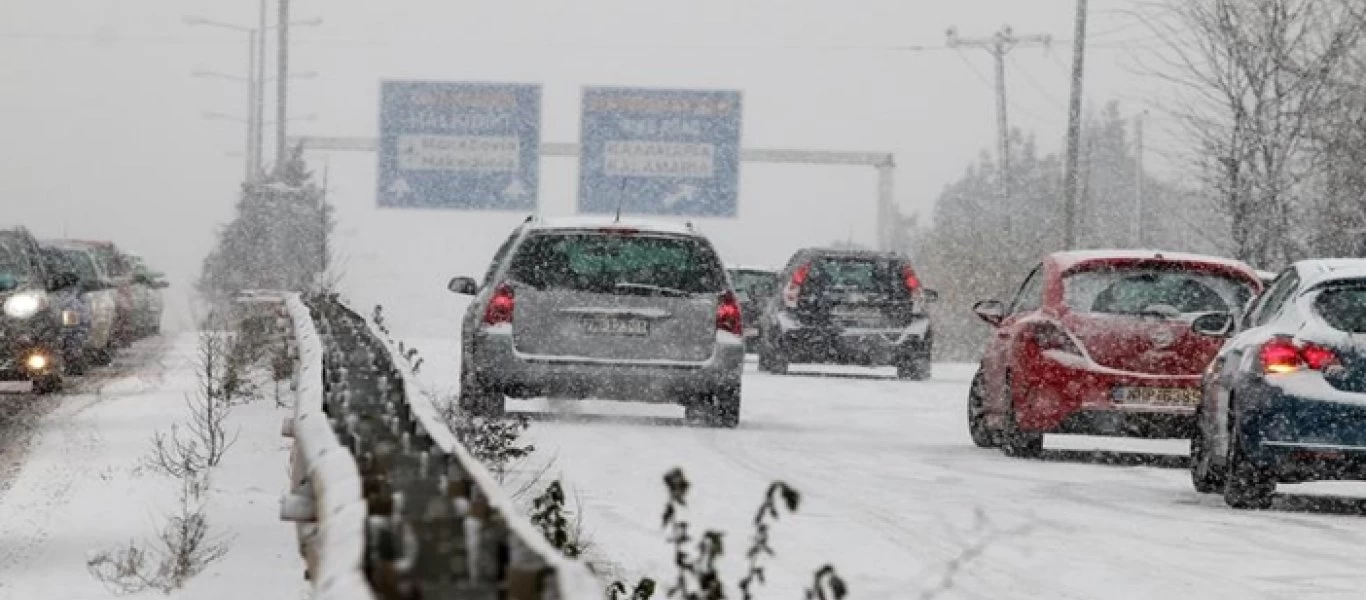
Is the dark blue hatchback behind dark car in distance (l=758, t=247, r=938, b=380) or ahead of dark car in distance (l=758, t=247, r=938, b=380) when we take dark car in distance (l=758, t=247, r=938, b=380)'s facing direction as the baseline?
behind

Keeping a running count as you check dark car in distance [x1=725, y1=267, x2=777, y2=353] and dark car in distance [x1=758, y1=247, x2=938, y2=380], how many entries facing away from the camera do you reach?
2

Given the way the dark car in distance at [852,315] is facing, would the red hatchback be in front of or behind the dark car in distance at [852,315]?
behind

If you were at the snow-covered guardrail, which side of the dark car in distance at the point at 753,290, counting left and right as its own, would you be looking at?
back

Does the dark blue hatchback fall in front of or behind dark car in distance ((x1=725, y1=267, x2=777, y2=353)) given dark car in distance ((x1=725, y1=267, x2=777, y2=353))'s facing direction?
behind

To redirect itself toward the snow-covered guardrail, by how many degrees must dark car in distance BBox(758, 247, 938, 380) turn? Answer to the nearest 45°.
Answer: approximately 180°

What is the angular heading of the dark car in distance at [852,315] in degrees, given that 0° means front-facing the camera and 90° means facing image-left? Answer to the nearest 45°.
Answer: approximately 180°

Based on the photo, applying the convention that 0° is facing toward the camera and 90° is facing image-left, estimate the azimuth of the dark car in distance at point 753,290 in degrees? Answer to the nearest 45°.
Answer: approximately 180°

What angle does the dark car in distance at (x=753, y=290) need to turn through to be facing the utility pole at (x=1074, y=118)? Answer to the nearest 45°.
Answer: approximately 45° to its right

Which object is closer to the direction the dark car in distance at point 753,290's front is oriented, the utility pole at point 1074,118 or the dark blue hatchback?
the utility pole
